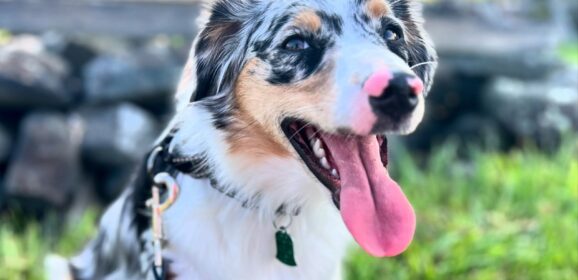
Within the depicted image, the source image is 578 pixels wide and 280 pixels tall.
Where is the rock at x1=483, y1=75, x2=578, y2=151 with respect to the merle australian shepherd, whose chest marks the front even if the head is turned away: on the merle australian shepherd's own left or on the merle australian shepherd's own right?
on the merle australian shepherd's own left

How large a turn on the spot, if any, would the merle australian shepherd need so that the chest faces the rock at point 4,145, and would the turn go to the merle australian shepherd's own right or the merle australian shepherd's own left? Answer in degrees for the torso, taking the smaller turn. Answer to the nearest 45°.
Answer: approximately 180°

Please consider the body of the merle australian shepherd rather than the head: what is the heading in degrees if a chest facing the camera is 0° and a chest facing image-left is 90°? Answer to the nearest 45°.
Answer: approximately 315°

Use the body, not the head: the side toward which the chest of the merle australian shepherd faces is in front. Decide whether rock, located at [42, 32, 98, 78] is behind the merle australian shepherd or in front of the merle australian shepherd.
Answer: behind

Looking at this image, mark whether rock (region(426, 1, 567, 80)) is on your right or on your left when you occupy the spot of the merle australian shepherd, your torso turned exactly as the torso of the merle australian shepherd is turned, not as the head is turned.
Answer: on your left

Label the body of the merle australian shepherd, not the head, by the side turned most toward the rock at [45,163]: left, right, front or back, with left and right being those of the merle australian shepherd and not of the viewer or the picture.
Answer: back
